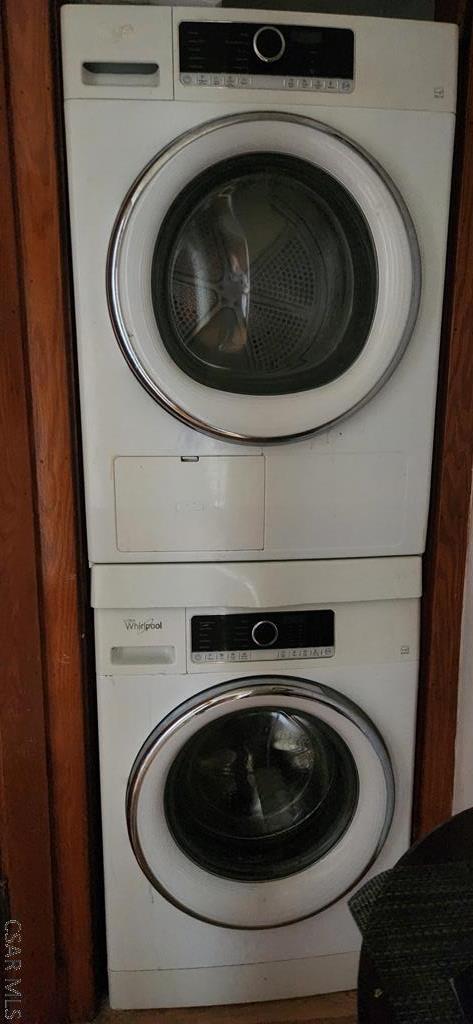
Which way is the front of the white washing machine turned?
toward the camera

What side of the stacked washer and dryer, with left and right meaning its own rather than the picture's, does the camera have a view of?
front
